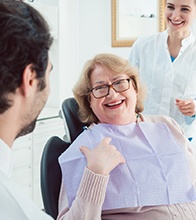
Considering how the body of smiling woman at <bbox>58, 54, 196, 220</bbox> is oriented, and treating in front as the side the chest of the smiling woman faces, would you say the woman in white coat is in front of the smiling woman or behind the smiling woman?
behind

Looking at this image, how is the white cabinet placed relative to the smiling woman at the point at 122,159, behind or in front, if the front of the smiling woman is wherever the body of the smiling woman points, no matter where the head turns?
behind

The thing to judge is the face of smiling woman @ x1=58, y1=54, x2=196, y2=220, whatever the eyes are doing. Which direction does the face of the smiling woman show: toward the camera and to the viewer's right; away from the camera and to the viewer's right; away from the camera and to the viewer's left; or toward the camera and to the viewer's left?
toward the camera and to the viewer's left

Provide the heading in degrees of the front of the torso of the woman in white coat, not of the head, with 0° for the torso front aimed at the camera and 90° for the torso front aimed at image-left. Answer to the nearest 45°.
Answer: approximately 0°

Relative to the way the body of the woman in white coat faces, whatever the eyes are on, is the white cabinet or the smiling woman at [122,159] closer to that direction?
the smiling woman
